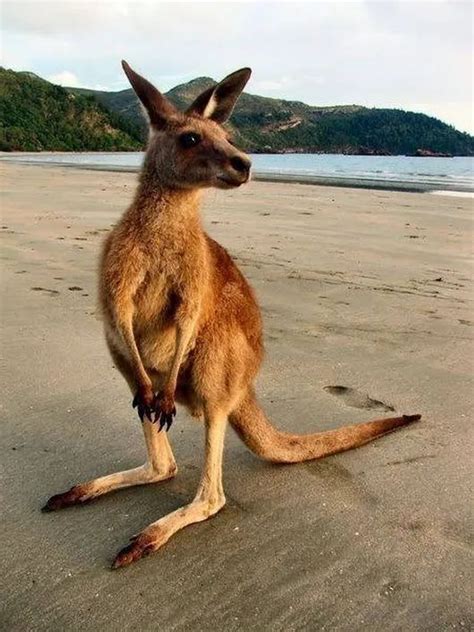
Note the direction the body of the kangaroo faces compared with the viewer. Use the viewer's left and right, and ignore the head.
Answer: facing the viewer and to the left of the viewer
